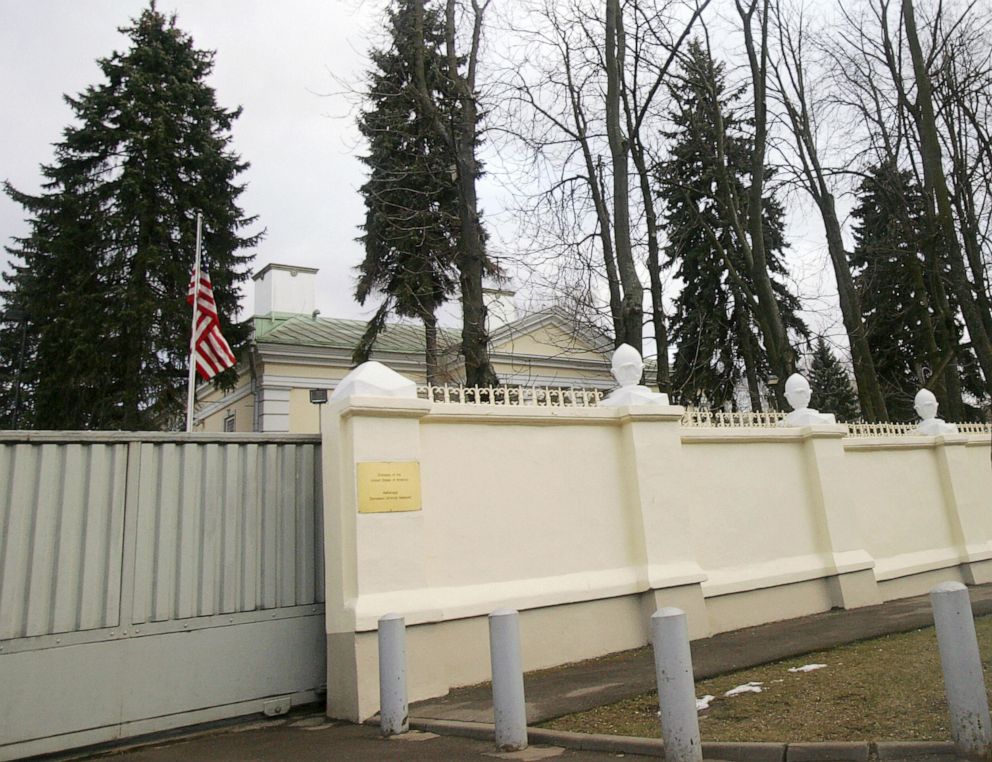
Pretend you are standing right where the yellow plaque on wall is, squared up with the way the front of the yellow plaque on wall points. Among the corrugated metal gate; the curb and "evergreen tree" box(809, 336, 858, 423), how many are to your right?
1

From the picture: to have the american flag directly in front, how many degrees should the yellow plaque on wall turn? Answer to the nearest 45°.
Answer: approximately 135° to its right

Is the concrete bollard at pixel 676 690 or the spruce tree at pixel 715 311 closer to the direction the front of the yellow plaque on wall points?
the concrete bollard

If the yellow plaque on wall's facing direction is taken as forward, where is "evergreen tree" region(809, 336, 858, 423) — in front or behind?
behind

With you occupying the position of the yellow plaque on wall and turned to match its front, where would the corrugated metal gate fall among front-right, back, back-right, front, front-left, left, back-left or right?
right

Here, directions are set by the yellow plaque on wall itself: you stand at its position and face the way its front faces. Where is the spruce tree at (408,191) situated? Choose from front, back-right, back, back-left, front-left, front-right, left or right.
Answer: back

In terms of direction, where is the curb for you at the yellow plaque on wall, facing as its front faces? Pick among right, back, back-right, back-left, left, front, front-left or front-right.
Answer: front-left

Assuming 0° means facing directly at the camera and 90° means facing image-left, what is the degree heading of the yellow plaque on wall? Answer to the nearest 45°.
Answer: approximately 0°

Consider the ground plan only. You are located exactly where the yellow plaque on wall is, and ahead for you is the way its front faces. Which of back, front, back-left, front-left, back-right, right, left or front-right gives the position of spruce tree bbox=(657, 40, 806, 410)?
back-left

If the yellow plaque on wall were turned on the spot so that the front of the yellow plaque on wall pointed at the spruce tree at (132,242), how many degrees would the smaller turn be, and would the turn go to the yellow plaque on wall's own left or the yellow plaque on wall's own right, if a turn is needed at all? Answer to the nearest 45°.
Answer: approximately 135° to the yellow plaque on wall's own right

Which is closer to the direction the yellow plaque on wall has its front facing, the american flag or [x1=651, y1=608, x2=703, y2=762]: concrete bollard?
the concrete bollard

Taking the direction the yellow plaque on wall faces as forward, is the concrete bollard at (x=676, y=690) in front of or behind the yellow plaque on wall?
in front
